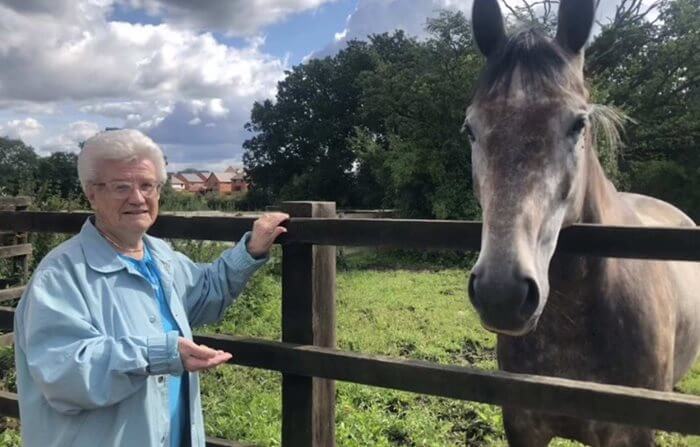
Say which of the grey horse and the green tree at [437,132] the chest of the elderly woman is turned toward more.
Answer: the grey horse

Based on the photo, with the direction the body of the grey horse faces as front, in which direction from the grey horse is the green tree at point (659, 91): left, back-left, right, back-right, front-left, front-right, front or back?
back-right

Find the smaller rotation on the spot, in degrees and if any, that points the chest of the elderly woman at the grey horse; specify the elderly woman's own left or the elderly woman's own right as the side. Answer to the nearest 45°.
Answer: approximately 45° to the elderly woman's own left

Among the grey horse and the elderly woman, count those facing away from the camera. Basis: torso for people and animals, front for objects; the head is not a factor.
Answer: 0

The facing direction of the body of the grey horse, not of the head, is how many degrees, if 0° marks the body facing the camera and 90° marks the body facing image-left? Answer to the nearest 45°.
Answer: approximately 45°

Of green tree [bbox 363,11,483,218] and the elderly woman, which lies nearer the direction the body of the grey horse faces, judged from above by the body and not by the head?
the elderly woman

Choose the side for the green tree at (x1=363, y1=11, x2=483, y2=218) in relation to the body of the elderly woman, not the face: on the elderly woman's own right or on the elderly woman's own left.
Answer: on the elderly woman's own left

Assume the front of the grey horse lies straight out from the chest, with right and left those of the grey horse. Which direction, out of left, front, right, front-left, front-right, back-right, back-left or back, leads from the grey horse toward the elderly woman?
front

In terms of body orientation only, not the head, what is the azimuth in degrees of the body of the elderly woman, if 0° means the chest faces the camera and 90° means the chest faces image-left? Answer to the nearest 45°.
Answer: approximately 315°

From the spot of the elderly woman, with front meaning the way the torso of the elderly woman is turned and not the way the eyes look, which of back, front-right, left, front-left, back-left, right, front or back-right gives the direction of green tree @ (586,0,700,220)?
left
